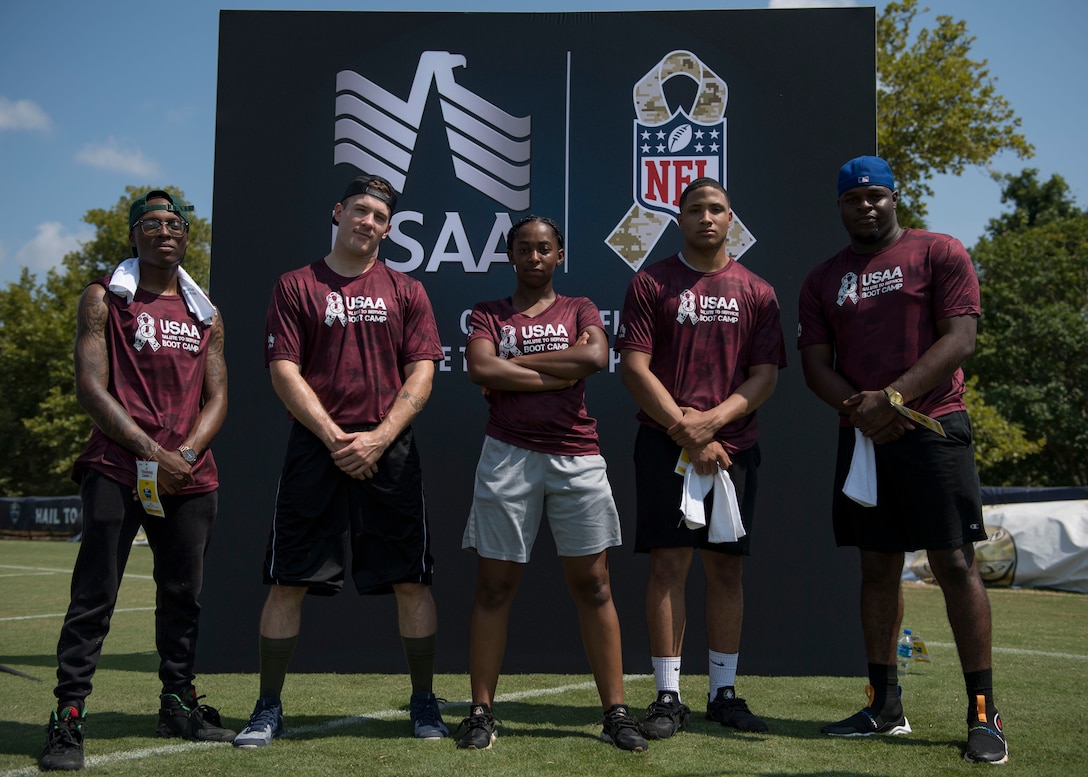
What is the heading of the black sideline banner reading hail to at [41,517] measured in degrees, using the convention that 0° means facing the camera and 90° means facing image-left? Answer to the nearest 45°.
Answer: approximately 0°

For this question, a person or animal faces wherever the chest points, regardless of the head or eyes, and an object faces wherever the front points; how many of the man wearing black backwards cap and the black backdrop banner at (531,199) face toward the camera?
2

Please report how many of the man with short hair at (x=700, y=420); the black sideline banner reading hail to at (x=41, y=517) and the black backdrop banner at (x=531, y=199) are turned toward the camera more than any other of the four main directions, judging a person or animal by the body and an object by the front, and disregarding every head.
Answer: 3

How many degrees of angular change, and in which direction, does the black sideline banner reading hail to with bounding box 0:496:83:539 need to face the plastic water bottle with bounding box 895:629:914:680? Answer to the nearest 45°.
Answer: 0° — it already faces it

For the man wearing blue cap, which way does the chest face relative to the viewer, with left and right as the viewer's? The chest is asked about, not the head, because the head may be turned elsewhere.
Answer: facing the viewer and to the left of the viewer

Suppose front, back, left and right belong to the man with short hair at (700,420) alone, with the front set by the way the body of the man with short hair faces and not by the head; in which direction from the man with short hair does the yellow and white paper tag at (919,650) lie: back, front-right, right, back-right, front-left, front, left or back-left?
back-left

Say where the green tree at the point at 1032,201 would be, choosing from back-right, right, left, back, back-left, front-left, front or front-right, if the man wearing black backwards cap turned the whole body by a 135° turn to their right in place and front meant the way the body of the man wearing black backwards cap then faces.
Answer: right

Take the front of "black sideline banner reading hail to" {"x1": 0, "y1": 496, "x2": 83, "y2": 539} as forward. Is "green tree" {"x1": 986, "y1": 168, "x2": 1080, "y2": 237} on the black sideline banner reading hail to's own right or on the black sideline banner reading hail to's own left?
on the black sideline banner reading hail to's own left

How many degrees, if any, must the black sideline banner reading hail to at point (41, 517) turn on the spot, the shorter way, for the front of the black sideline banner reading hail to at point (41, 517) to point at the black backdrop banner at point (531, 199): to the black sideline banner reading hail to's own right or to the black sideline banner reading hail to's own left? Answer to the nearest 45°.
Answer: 0° — it already faces it

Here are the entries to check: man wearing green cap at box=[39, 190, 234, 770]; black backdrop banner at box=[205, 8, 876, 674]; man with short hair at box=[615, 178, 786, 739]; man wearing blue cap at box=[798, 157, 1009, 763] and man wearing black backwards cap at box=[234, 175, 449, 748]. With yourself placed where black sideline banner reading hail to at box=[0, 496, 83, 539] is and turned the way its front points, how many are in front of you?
5
